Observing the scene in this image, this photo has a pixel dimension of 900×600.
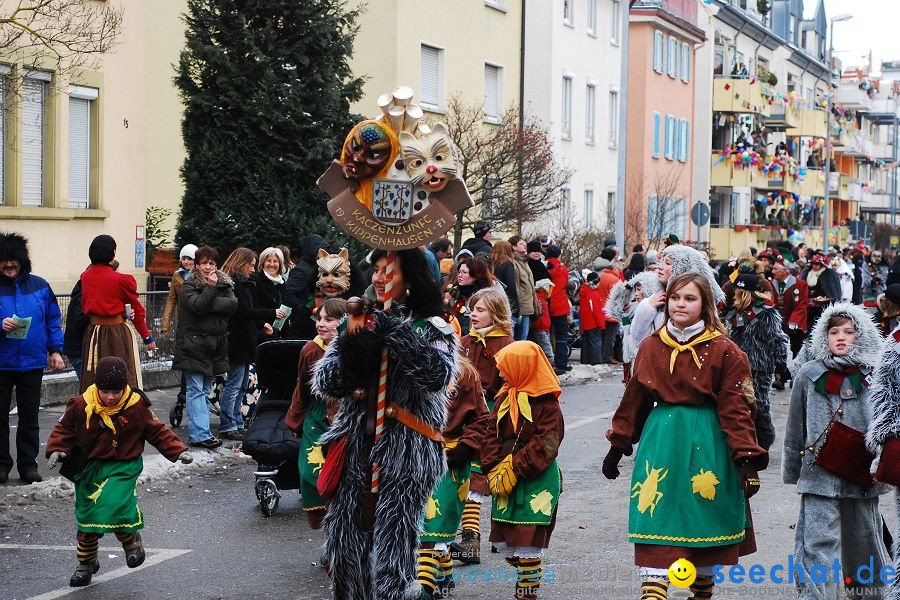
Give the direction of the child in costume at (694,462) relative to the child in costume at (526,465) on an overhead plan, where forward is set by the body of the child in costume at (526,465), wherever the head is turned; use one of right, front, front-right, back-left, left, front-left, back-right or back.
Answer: left

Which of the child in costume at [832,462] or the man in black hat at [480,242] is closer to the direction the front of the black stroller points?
the child in costume

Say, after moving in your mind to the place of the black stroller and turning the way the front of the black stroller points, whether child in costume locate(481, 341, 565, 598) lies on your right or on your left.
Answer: on your left

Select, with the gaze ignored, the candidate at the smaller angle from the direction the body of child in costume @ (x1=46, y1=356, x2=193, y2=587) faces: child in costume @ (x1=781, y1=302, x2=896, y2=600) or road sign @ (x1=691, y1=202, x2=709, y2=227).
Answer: the child in costume

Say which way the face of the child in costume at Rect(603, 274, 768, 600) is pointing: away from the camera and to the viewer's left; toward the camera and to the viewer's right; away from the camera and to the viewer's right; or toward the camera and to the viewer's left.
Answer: toward the camera and to the viewer's left

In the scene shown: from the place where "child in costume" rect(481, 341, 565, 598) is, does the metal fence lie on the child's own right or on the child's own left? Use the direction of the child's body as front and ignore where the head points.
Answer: on the child's own right

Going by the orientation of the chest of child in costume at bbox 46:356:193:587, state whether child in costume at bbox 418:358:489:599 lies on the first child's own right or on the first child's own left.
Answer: on the first child's own left

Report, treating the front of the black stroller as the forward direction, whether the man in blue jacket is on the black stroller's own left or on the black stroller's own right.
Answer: on the black stroller's own right

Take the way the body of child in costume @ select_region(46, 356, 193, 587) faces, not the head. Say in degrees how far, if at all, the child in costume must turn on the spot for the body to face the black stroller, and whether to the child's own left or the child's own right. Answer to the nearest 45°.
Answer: approximately 135° to the child's own left

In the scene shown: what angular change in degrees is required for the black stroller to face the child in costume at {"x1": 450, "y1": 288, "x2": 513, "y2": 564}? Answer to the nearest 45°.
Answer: approximately 90° to its left
